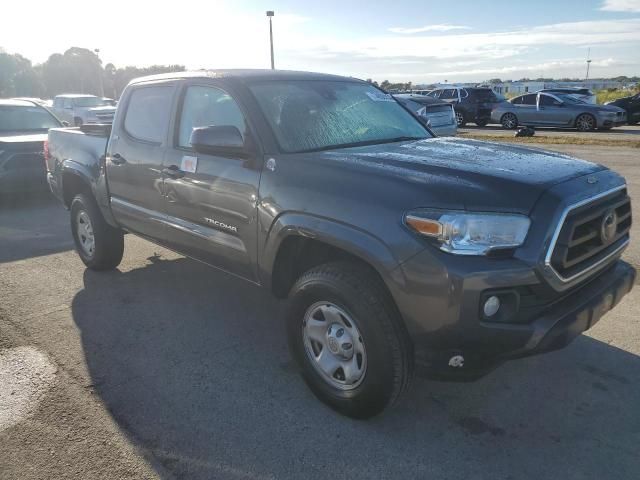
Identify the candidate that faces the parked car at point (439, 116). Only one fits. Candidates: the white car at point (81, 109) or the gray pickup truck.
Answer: the white car

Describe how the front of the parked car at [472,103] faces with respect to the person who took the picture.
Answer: facing away from the viewer and to the left of the viewer

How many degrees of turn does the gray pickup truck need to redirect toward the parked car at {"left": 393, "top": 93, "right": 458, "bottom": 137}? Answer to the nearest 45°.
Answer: approximately 135° to its left

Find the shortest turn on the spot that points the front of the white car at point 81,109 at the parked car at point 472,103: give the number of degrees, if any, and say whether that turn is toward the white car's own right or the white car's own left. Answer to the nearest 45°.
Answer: approximately 45° to the white car's own left

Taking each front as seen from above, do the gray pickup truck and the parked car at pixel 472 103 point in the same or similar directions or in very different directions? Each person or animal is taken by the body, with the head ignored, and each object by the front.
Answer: very different directions

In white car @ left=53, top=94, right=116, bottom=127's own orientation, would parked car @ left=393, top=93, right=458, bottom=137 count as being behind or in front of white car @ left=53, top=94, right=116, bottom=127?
in front

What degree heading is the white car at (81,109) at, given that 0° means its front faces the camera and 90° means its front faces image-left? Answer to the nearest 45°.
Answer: approximately 315°

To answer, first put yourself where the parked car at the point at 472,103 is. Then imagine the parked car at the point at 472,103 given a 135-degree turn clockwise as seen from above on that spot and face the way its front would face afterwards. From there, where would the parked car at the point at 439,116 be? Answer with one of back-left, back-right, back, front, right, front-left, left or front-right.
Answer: right

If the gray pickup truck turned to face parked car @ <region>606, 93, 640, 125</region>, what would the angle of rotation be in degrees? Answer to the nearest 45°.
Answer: approximately 90° to its left

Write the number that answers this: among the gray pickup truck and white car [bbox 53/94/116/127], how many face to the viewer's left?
0
